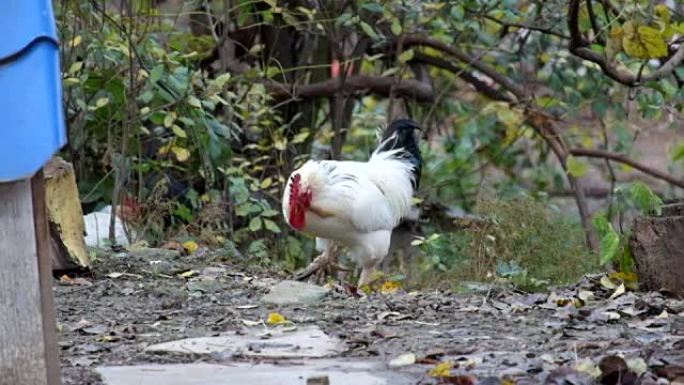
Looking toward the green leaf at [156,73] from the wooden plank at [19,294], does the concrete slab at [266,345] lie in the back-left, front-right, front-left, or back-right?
front-right

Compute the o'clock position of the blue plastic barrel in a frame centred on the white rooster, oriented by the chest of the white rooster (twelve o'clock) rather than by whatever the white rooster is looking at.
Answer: The blue plastic barrel is roughly at 11 o'clock from the white rooster.

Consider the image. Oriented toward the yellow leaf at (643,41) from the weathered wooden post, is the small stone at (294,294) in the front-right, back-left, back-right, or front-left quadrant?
front-left

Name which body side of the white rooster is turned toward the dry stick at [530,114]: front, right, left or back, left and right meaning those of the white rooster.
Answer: back

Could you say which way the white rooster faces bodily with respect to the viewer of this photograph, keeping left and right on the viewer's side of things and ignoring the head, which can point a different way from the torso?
facing the viewer and to the left of the viewer

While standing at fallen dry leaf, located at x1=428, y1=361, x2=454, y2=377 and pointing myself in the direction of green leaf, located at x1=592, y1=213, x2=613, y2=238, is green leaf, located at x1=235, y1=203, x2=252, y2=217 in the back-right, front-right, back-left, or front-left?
front-left

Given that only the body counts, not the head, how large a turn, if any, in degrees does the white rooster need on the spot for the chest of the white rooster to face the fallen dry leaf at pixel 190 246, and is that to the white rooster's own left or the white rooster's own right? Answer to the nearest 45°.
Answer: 0° — it already faces it

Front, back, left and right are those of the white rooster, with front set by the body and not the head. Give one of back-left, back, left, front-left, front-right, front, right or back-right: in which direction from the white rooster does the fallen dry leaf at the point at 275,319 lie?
front-left

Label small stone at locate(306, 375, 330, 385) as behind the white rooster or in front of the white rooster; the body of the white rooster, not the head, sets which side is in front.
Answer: in front

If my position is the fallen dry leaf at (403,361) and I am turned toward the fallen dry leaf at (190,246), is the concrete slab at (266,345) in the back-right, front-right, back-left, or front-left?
front-left
